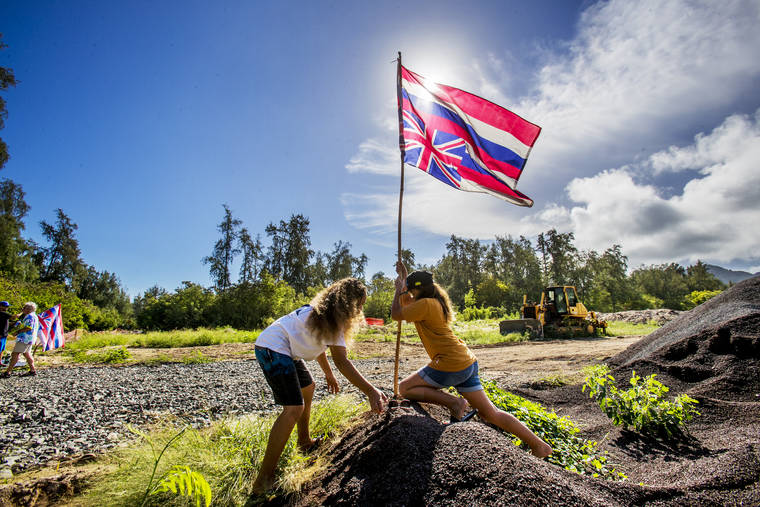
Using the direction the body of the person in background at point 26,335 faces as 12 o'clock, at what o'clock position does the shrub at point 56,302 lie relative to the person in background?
The shrub is roughly at 3 o'clock from the person in background.

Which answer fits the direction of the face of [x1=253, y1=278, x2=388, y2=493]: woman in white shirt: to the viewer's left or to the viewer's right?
to the viewer's right

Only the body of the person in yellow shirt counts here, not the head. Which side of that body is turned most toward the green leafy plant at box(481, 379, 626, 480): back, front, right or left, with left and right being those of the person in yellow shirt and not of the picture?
back

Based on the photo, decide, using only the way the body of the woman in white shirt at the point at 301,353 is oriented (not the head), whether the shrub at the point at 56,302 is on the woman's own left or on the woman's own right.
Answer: on the woman's own left

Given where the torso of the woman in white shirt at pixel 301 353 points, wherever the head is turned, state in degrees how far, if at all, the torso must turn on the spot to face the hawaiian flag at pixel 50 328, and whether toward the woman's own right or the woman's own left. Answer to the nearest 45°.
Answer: approximately 135° to the woman's own left

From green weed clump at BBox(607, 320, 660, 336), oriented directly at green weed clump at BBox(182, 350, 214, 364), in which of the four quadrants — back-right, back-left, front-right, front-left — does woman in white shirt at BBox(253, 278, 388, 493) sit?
front-left

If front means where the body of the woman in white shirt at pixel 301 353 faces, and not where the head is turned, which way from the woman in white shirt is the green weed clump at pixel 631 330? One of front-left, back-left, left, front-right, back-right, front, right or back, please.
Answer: front-left

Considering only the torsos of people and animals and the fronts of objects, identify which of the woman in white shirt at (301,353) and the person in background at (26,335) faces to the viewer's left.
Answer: the person in background

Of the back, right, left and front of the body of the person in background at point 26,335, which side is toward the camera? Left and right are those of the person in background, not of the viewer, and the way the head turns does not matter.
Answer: left

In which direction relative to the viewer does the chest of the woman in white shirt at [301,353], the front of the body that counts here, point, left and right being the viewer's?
facing to the right of the viewer
